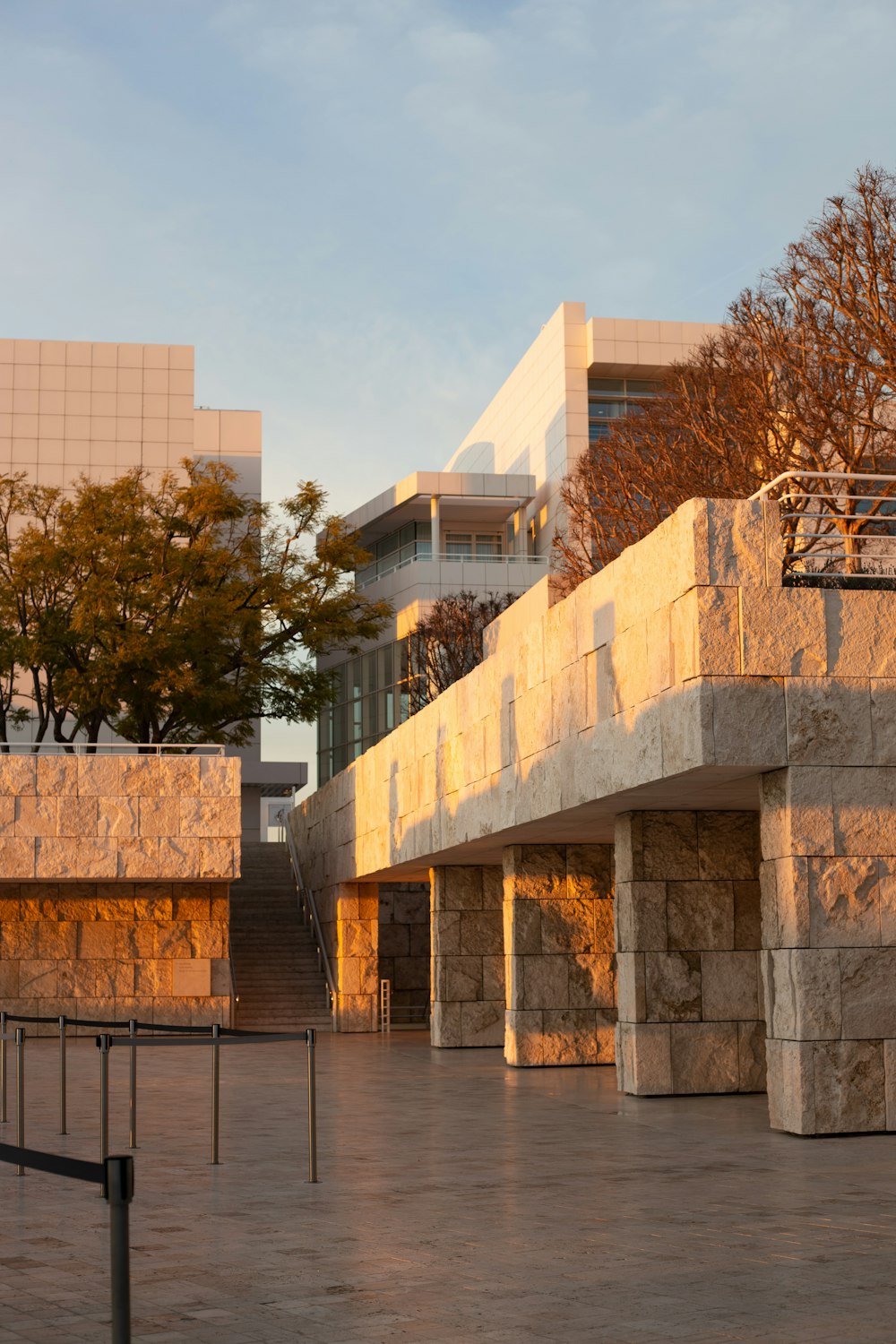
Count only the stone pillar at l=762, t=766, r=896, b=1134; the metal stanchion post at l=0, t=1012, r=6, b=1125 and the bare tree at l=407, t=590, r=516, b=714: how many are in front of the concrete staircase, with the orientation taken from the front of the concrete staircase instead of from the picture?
2

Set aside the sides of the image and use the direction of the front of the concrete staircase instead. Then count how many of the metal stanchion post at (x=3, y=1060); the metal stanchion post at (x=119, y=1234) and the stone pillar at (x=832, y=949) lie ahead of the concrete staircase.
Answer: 3

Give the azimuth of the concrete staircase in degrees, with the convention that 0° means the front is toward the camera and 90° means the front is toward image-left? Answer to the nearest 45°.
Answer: approximately 0°

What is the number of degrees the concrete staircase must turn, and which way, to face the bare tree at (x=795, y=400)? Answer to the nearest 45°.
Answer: approximately 45° to its left

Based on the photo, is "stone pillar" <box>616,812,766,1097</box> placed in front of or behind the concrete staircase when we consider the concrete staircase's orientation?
in front

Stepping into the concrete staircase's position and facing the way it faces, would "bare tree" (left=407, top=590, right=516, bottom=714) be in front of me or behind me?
behind

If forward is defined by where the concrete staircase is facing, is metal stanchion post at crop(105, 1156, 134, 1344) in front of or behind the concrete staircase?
in front
